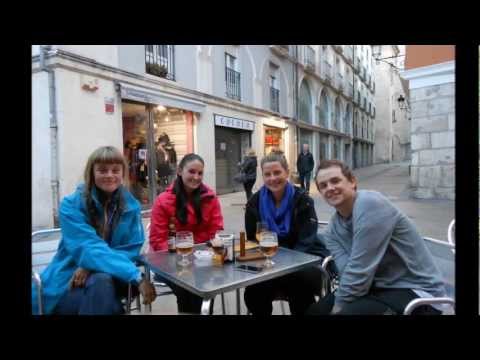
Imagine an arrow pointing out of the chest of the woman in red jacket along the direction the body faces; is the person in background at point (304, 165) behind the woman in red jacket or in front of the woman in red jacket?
behind

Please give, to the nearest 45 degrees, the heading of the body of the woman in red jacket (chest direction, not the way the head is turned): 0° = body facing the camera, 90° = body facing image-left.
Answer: approximately 0°

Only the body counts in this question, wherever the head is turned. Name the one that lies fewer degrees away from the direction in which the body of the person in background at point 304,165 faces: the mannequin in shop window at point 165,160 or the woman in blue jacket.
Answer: the woman in blue jacket

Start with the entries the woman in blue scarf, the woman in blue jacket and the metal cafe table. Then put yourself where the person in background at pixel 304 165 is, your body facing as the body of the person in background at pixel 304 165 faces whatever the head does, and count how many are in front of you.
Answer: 3

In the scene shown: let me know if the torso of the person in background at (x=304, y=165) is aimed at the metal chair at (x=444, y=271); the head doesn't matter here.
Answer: yes

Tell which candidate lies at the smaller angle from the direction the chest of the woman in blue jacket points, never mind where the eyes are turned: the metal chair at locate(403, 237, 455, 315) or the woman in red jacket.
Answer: the metal chair
